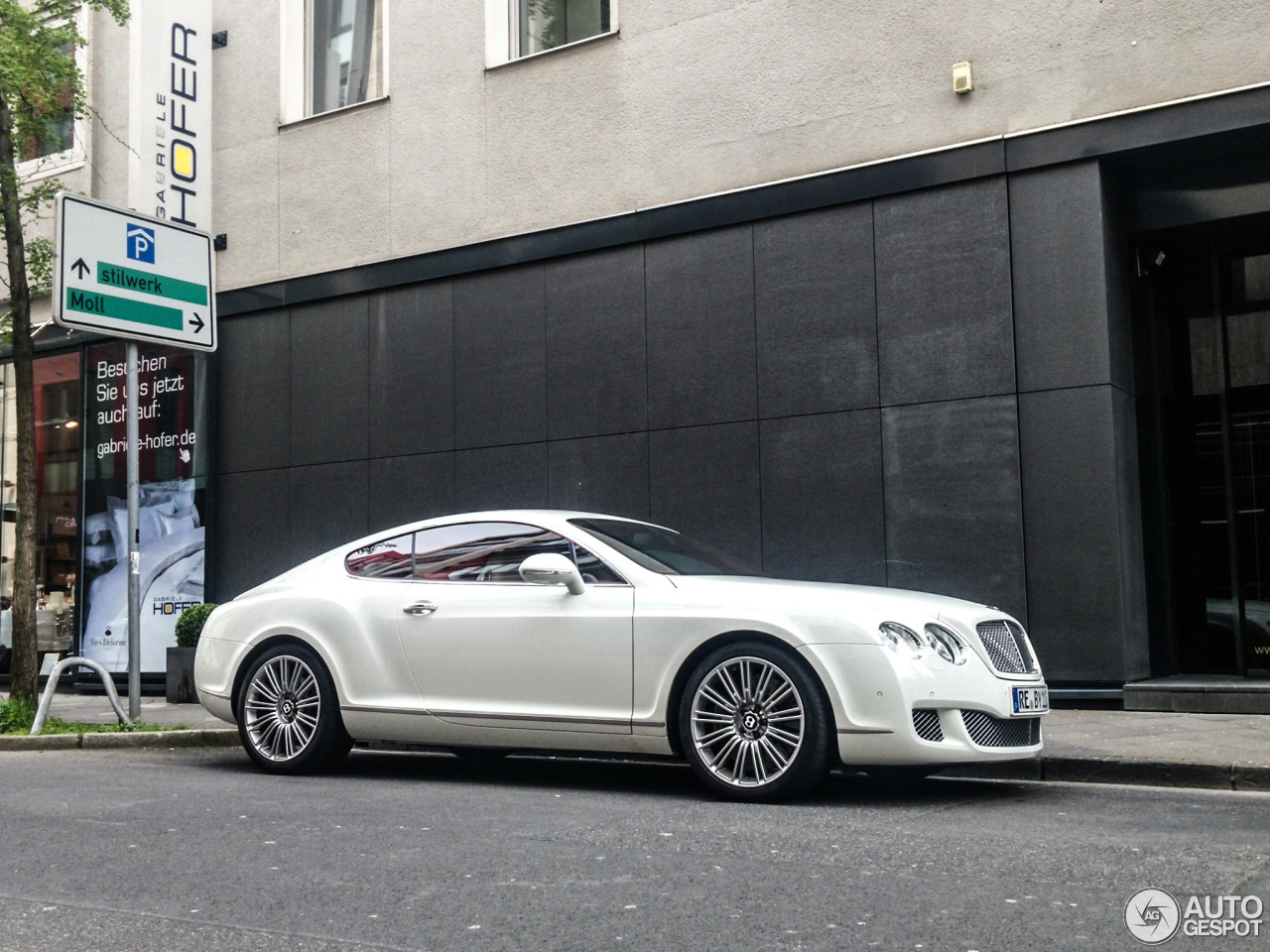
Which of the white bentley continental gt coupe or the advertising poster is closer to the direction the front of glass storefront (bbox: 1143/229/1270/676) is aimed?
the white bentley continental gt coupe

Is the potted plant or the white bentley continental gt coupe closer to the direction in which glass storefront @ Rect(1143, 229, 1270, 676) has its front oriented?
the white bentley continental gt coupe

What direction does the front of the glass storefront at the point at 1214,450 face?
toward the camera

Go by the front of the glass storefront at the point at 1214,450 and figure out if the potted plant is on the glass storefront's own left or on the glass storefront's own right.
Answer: on the glass storefront's own right

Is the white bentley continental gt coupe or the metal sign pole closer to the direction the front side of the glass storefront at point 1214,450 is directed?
the white bentley continental gt coupe

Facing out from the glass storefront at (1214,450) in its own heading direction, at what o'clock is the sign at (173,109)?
The sign is roughly at 3 o'clock from the glass storefront.

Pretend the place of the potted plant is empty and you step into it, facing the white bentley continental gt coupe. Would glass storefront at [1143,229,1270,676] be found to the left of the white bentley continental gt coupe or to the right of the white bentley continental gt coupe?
left

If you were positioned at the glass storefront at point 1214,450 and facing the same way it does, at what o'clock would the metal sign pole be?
The metal sign pole is roughly at 2 o'clock from the glass storefront.

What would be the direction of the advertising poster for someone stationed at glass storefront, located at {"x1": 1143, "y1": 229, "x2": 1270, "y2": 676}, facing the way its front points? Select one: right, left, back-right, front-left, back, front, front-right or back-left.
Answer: right

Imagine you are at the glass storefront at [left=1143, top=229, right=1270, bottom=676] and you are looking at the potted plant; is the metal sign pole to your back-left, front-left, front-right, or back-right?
front-left

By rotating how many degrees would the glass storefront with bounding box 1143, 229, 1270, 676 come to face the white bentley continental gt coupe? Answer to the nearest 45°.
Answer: approximately 45° to its right

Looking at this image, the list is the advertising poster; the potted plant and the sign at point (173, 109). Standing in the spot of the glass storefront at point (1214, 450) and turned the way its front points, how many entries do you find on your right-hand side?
3
